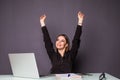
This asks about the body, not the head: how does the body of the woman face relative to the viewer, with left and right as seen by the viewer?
facing the viewer
